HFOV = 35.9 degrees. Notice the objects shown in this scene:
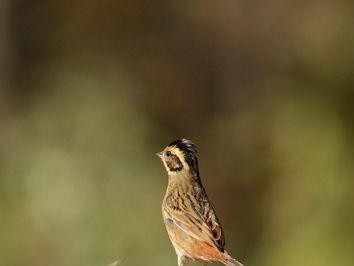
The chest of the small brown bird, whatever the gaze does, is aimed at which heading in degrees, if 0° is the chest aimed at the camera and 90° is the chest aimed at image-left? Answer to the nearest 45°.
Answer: approximately 90°
